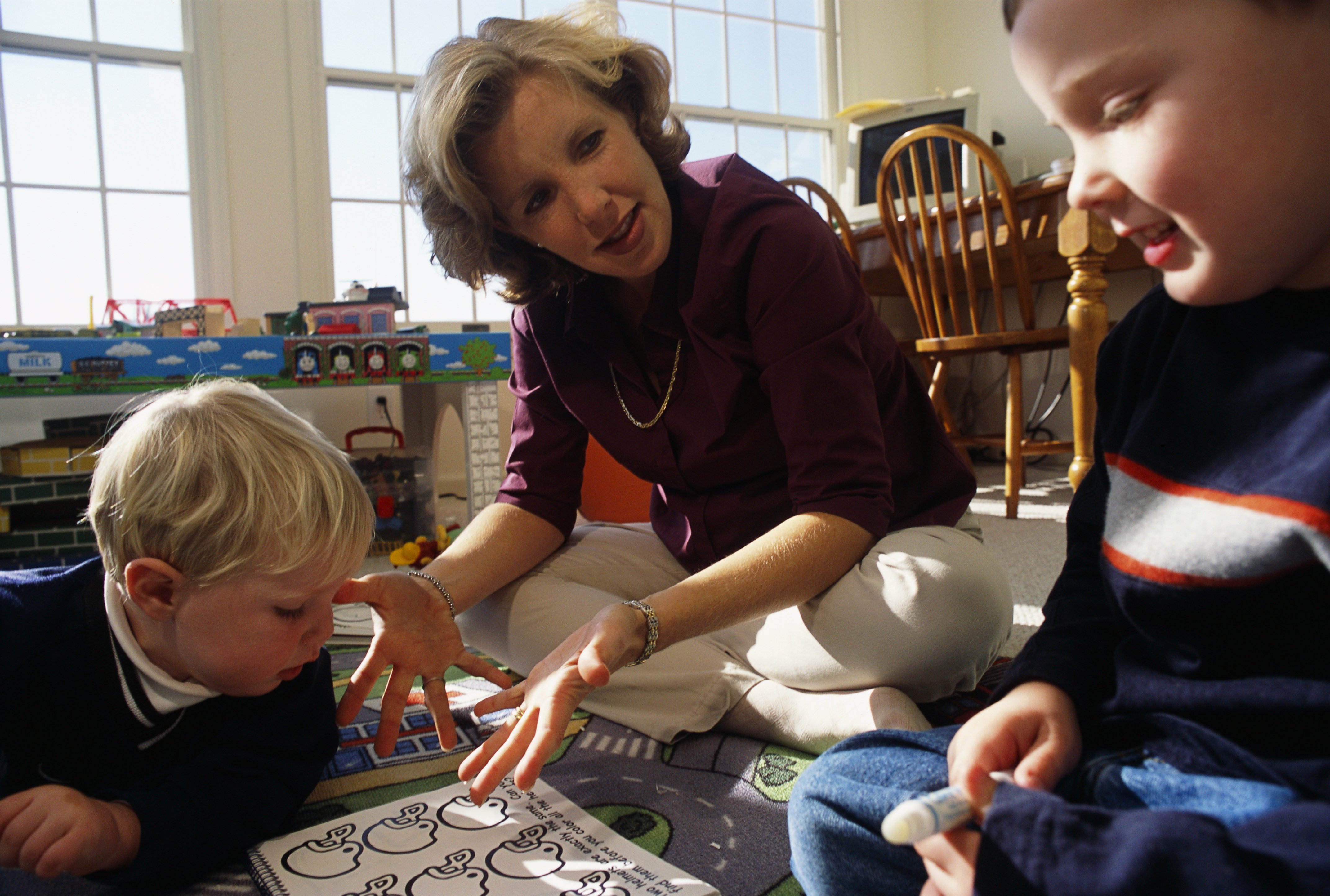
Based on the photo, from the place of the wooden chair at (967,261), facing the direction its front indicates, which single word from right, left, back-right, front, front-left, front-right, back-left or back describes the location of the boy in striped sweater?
back-right

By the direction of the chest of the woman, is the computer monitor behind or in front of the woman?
behind

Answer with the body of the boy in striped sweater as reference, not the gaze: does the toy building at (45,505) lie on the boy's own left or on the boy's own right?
on the boy's own right

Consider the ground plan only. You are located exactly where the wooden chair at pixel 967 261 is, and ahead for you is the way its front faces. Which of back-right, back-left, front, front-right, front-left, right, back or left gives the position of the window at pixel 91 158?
back-left

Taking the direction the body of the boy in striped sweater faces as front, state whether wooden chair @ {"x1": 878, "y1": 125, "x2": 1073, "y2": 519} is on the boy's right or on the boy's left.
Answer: on the boy's right

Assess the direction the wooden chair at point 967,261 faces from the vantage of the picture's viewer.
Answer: facing away from the viewer and to the right of the viewer

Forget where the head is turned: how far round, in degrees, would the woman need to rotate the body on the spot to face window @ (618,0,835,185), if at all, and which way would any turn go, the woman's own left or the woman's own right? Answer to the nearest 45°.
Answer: approximately 135° to the woman's own right

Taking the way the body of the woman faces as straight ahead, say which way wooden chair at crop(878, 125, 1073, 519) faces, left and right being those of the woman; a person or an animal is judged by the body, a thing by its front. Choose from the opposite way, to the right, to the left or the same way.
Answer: the opposite way

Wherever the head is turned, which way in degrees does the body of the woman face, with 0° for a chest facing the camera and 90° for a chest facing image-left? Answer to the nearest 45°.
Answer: approximately 45°
